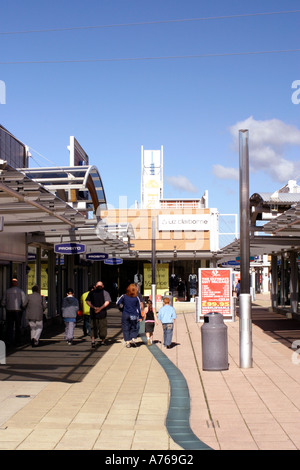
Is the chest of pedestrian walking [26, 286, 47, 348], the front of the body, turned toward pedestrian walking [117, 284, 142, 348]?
no

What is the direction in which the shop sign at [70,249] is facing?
toward the camera

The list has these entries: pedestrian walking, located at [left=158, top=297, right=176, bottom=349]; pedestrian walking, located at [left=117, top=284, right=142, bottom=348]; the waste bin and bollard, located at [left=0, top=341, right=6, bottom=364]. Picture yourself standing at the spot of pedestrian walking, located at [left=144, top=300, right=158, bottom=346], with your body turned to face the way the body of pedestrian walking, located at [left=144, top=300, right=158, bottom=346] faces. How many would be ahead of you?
0

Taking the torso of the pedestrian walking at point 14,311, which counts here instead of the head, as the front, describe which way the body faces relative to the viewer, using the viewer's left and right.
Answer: facing away from the viewer

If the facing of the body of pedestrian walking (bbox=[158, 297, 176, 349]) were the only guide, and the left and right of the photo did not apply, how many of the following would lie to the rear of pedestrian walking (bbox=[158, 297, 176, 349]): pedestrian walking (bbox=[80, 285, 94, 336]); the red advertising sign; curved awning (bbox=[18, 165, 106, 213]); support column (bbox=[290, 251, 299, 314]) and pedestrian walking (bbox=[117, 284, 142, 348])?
0

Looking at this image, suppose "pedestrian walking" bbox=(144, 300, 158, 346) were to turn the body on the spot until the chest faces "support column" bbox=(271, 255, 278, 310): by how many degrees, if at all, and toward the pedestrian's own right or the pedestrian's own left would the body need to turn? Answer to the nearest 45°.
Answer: approximately 45° to the pedestrian's own right

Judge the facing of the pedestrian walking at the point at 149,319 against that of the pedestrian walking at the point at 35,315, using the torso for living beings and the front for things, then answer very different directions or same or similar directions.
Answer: same or similar directions

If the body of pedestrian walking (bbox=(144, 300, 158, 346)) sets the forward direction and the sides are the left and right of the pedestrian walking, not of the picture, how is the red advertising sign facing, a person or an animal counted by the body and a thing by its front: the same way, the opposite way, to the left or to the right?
the opposite way

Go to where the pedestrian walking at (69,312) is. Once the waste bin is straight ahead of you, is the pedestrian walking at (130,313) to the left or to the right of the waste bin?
left

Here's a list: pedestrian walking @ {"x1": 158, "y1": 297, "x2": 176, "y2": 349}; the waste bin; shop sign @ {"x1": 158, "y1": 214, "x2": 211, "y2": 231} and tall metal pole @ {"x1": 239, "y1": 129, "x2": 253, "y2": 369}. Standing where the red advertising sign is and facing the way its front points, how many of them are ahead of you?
3

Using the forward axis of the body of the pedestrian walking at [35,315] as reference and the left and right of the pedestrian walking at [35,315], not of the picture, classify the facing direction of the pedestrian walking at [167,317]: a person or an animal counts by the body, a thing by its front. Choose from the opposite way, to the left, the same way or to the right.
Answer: the same way

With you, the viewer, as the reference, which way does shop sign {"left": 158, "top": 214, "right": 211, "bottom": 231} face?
facing the viewer

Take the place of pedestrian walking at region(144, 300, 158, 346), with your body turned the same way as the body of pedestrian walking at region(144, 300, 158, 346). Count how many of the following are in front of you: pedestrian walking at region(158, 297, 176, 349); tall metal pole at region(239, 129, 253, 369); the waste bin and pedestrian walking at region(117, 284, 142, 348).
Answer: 0

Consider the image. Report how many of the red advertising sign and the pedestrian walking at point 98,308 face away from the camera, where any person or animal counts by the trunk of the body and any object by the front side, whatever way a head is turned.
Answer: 0

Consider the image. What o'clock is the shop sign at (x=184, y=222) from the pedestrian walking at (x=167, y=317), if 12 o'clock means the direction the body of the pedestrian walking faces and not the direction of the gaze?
The shop sign is roughly at 12 o'clock from the pedestrian walking.

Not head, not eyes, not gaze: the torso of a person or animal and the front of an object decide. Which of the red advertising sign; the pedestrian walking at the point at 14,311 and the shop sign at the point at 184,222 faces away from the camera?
the pedestrian walking

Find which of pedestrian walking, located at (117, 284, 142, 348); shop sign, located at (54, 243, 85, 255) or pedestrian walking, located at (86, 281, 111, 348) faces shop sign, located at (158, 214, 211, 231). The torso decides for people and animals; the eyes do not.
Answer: pedestrian walking, located at (117, 284, 142, 348)

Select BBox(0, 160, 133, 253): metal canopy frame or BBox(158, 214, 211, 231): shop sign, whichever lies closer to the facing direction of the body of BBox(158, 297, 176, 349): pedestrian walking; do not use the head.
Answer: the shop sign

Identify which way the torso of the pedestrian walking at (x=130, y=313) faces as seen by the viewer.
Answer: away from the camera

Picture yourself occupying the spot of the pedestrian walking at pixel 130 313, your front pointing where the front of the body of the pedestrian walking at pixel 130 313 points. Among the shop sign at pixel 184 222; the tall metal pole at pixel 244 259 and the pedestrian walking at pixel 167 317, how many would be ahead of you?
1
